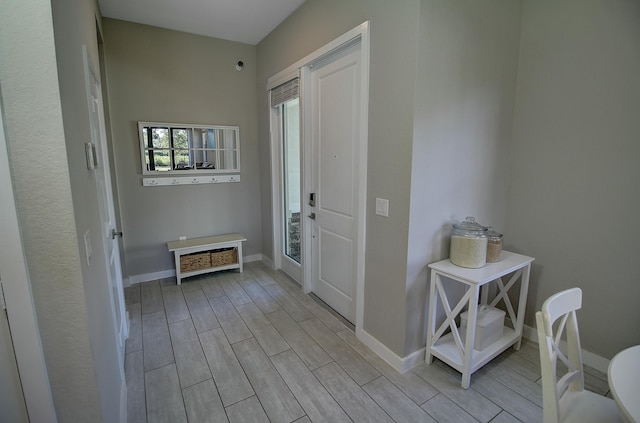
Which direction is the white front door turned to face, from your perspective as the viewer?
facing the viewer and to the left of the viewer

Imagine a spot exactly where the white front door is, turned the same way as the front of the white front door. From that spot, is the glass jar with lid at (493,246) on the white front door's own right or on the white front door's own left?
on the white front door's own left

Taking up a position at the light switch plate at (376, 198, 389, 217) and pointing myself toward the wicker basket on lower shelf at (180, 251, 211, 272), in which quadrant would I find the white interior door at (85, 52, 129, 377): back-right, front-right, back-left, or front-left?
front-left

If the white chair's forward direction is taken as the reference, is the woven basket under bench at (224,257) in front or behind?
behind

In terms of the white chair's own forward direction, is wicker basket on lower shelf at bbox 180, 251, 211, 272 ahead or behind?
behind

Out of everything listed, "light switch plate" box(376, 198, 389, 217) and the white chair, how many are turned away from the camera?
0

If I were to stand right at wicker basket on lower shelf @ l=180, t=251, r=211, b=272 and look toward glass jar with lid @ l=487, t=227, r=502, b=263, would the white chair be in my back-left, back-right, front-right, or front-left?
front-right

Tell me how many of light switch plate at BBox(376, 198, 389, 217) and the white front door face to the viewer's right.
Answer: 0

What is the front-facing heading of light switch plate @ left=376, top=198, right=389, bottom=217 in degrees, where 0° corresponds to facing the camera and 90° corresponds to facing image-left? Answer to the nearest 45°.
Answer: approximately 45°

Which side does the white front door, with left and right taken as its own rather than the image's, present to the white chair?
left
